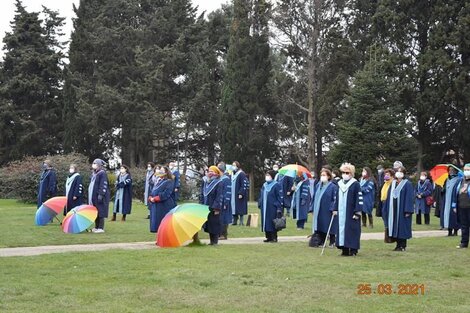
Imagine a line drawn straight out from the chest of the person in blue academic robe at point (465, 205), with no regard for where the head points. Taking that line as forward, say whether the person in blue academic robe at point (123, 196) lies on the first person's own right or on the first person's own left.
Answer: on the first person's own right

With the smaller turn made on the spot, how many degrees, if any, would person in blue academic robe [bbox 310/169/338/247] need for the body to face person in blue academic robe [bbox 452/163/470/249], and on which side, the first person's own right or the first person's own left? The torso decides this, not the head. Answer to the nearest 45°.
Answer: approximately 135° to the first person's own left

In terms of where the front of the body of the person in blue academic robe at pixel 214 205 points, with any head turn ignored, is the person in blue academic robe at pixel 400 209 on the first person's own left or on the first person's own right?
on the first person's own left

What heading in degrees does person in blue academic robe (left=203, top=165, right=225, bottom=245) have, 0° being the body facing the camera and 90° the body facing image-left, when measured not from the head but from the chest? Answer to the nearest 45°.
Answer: approximately 45°

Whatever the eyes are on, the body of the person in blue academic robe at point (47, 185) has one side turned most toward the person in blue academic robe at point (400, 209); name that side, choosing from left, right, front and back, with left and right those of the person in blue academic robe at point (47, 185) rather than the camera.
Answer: left

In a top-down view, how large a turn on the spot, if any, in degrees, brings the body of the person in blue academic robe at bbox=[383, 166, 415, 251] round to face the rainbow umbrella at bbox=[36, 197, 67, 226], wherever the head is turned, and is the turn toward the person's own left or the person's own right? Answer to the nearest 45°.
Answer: approximately 45° to the person's own right

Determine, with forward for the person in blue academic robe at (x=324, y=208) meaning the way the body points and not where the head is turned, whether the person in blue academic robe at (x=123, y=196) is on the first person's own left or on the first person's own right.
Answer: on the first person's own right

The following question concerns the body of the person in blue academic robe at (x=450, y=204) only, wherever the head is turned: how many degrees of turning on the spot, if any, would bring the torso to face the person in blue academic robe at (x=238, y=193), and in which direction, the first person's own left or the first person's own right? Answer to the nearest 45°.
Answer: approximately 45° to the first person's own right
